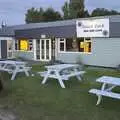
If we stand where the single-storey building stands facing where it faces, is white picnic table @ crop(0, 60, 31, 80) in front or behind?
in front

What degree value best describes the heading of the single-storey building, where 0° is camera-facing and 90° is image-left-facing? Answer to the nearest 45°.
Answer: approximately 45°

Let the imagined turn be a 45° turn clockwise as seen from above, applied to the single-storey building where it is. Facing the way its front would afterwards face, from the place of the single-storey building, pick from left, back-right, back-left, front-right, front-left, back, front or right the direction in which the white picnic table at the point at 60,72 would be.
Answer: left
